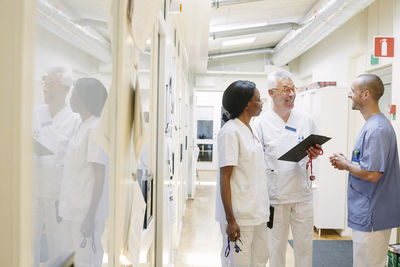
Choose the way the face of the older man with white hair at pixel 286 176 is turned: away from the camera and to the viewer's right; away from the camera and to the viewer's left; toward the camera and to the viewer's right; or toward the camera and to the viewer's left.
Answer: toward the camera and to the viewer's right

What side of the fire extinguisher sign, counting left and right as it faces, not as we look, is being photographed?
front

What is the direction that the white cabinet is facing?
to the viewer's left

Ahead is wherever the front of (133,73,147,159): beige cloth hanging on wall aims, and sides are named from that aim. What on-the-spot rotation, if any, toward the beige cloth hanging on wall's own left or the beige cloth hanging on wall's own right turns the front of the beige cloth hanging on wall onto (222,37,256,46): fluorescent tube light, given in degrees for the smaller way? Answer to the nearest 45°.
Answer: approximately 90° to the beige cloth hanging on wall's own left

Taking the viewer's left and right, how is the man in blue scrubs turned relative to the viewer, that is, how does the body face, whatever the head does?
facing to the left of the viewer

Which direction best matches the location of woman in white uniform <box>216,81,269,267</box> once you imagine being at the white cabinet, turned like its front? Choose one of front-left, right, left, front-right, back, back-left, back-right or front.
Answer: left

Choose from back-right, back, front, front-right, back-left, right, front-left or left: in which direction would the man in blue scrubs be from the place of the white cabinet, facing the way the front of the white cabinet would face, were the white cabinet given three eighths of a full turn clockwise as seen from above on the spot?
back-right

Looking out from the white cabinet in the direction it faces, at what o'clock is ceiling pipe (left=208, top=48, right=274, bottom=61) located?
The ceiling pipe is roughly at 2 o'clock from the white cabinet.

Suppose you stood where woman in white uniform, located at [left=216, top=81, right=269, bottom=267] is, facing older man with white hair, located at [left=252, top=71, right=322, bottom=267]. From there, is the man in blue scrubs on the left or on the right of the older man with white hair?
right

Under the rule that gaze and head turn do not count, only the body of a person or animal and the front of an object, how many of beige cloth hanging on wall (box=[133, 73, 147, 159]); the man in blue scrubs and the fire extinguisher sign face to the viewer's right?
1

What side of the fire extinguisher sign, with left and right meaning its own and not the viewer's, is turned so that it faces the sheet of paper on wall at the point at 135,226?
front

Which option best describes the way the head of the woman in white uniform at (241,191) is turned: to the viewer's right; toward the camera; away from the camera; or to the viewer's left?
to the viewer's right

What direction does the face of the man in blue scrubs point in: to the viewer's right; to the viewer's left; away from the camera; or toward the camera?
to the viewer's left
